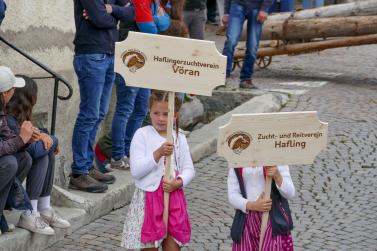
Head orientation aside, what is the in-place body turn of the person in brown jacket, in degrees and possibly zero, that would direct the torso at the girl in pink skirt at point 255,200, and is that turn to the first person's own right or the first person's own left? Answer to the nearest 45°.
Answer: approximately 45° to the first person's own right

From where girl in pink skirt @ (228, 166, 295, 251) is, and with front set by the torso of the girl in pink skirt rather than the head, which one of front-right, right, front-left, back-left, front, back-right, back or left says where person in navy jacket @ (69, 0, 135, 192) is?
back-right

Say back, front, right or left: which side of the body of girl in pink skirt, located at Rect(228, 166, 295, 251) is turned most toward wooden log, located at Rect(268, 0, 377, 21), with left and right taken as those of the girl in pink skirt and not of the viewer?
back

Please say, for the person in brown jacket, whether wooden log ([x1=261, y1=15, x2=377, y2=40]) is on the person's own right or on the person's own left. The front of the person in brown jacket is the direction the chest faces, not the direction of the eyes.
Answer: on the person's own left

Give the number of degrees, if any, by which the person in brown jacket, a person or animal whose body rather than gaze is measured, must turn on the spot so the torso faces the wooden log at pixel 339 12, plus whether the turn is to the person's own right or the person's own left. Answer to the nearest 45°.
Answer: approximately 45° to the person's own left

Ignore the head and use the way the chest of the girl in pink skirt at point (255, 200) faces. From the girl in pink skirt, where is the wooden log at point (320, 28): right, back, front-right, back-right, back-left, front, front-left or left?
back

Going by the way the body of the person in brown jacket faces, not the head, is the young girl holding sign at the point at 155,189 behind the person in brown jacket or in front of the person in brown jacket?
in front
